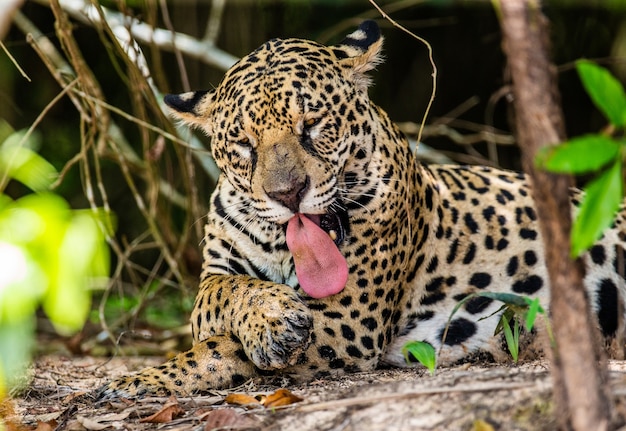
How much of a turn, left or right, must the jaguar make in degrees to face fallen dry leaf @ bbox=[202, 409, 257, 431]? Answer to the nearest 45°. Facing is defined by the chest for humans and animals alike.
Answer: approximately 45° to its left

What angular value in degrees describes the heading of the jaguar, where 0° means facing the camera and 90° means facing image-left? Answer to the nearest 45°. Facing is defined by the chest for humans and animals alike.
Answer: approximately 45°

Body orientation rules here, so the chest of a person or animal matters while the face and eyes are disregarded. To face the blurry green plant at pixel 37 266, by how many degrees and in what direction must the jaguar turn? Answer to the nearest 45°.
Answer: approximately 45° to its left

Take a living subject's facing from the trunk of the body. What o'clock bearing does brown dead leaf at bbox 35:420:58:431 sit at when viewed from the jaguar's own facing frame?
The brown dead leaf is roughly at 12 o'clock from the jaguar.

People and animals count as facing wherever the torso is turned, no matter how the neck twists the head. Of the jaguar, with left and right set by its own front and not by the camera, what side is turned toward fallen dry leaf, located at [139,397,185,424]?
front

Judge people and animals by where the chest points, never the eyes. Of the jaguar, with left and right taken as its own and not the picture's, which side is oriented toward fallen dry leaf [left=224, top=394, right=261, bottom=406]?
front

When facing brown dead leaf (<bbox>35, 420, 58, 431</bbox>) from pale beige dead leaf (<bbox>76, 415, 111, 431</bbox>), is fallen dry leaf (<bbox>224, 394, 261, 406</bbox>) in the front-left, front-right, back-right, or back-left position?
back-right

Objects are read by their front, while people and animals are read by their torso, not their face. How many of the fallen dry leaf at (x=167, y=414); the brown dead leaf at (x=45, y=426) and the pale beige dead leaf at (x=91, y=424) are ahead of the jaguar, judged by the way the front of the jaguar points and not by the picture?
3
